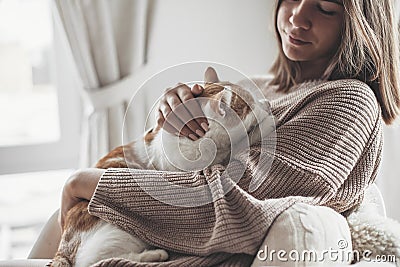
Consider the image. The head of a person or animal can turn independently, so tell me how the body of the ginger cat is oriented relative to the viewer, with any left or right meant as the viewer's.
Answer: facing to the right of the viewer

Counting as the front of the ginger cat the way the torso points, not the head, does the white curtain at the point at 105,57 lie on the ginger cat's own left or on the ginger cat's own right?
on the ginger cat's own left

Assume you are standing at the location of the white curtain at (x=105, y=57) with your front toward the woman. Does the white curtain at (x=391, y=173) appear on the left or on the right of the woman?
left

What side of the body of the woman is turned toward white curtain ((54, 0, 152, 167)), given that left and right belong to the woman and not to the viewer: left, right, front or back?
right

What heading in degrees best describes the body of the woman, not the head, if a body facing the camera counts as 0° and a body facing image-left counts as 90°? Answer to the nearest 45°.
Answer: approximately 45°

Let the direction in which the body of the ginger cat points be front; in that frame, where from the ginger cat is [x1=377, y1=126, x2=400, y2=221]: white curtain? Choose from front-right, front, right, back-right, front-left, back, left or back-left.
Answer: front-left
